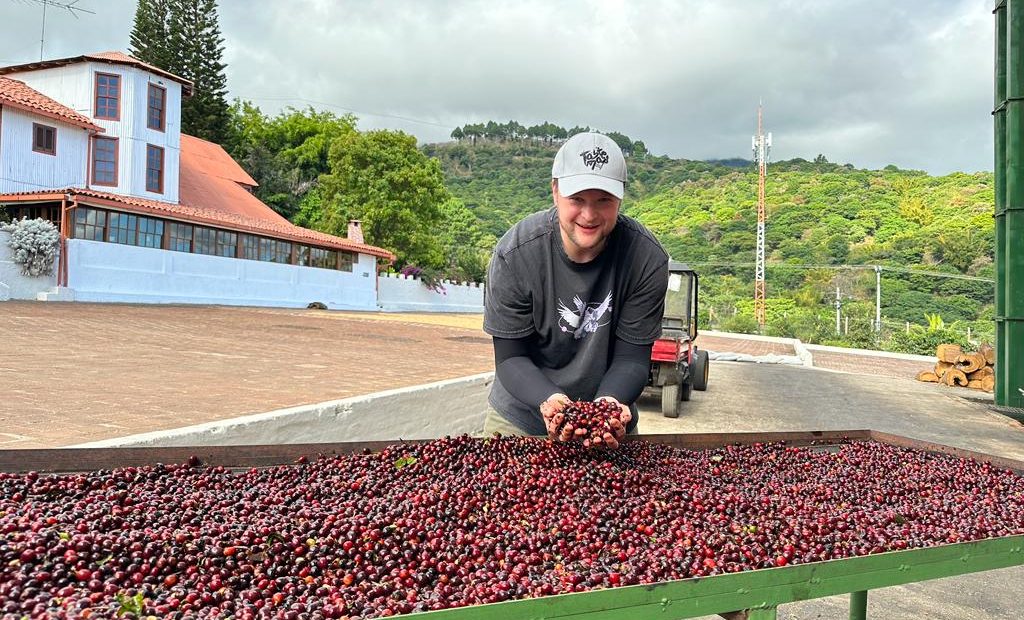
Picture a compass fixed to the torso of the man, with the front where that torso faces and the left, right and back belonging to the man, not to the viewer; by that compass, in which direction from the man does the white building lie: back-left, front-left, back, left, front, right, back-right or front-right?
back-right

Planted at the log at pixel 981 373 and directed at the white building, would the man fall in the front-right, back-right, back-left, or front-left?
front-left

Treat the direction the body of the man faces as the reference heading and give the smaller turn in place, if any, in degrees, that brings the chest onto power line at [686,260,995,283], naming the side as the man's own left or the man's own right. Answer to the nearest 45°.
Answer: approximately 135° to the man's own left

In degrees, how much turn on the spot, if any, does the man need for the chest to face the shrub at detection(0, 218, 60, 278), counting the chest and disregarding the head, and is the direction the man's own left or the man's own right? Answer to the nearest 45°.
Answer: approximately 135° to the man's own right

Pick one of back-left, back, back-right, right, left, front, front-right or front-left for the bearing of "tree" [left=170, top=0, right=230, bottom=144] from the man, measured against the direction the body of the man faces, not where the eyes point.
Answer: back-right

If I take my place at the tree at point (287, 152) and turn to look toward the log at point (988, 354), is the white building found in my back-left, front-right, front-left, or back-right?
front-right

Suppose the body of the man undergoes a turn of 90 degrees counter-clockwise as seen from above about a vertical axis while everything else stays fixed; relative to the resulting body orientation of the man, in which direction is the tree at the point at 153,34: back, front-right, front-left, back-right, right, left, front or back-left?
back-left

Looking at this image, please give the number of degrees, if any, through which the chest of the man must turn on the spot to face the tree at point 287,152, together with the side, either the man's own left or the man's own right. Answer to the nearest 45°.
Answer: approximately 135° to the man's own right

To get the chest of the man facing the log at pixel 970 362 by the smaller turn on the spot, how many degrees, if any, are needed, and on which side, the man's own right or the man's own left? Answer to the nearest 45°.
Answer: approximately 135° to the man's own left

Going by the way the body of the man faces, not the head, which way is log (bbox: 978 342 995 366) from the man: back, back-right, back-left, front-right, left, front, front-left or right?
back-left

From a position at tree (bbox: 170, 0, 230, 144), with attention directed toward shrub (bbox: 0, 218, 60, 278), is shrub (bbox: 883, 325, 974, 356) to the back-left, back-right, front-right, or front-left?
front-left

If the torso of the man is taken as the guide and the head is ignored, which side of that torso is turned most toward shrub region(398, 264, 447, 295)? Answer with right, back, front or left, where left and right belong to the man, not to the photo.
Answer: back

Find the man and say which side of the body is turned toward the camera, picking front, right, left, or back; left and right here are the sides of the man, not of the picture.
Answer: front

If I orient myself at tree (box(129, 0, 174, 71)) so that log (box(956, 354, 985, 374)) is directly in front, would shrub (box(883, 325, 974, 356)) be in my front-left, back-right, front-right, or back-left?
front-left
